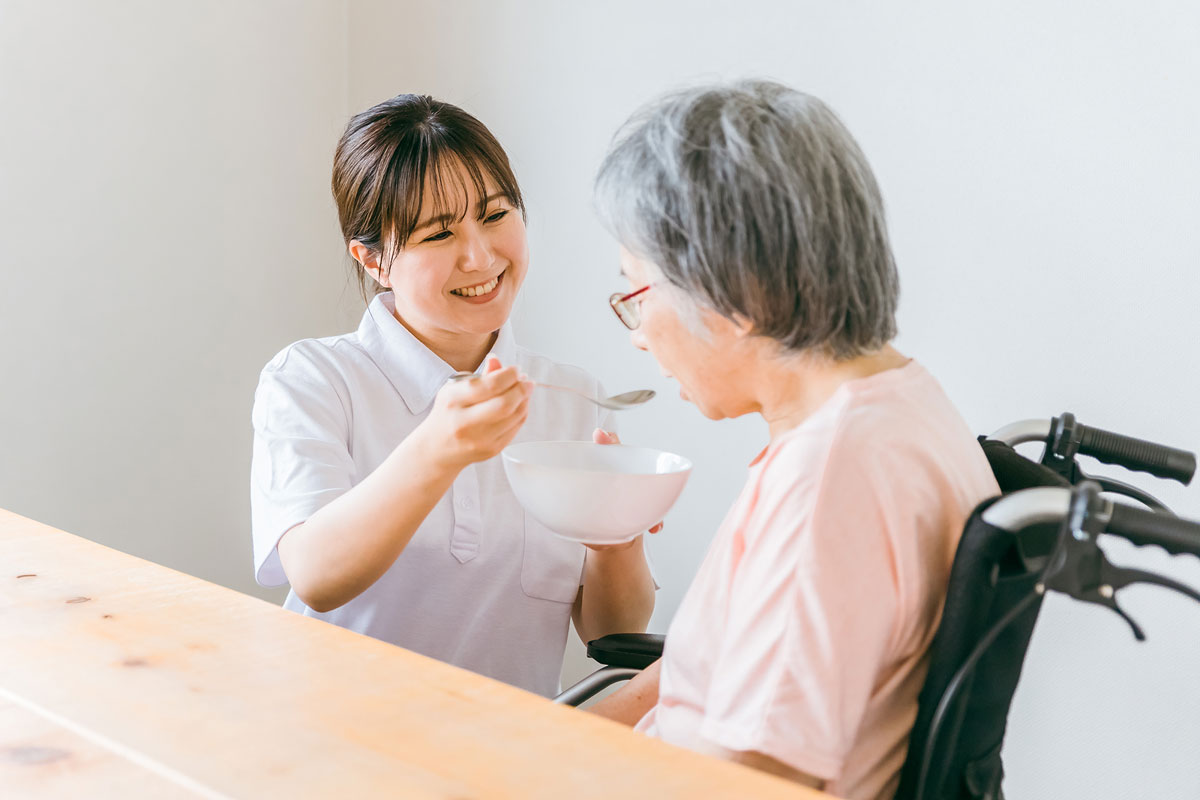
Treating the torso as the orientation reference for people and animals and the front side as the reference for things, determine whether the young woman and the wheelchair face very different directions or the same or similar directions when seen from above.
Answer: very different directions

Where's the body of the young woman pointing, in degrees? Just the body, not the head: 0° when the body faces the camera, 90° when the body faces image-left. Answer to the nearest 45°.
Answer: approximately 315°

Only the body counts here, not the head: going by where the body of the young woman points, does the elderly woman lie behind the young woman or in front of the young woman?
in front

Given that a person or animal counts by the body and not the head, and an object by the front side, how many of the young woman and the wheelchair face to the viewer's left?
1

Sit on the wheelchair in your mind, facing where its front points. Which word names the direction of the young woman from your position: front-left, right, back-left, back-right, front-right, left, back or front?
front-right

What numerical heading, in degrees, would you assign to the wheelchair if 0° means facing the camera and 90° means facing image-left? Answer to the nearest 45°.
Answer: approximately 90°

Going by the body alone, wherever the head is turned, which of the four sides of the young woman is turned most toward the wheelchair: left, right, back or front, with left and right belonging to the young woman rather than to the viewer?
front

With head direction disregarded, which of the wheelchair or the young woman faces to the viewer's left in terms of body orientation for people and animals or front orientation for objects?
the wheelchair
